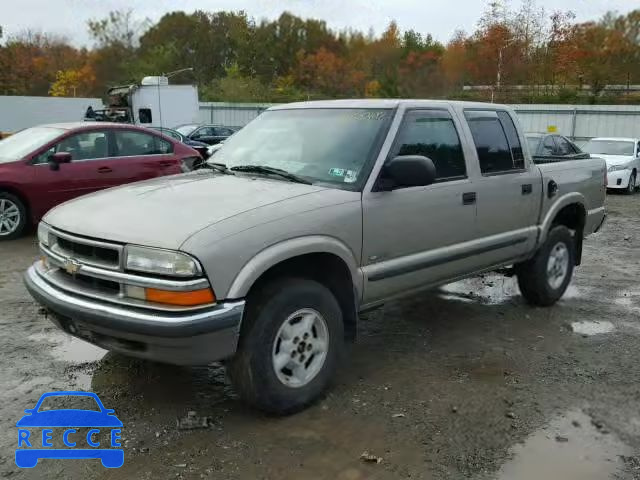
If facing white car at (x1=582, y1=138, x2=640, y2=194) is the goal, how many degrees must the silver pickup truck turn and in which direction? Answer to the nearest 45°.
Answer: approximately 180°

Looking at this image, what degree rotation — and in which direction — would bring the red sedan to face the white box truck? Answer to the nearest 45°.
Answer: approximately 135° to its right

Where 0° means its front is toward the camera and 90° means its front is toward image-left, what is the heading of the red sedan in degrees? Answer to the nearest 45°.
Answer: approximately 45°

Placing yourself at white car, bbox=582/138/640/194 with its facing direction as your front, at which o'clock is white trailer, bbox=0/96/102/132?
The white trailer is roughly at 2 o'clock from the white car.

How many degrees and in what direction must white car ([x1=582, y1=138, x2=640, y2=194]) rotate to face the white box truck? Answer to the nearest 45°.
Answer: approximately 45° to its right

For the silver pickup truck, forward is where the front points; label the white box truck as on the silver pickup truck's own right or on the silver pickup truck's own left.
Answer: on the silver pickup truck's own right

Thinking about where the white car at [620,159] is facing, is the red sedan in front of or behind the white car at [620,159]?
in front
